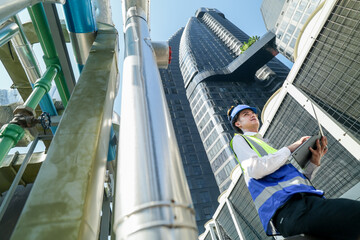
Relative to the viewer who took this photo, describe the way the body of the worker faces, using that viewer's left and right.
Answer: facing the viewer and to the right of the viewer

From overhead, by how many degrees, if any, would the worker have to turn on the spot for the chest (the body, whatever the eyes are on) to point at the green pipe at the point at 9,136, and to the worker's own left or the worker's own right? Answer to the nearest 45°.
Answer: approximately 90° to the worker's own right

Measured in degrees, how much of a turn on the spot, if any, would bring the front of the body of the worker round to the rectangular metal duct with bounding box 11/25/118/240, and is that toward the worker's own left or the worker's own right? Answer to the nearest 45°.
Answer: approximately 90° to the worker's own right

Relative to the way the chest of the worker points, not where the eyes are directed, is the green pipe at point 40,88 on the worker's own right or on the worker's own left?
on the worker's own right
